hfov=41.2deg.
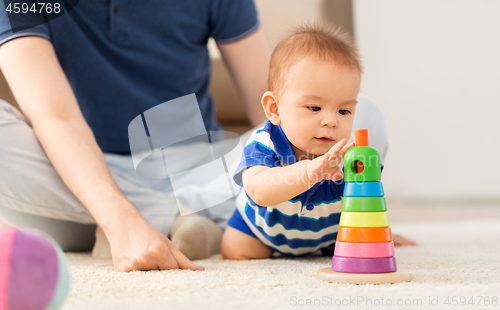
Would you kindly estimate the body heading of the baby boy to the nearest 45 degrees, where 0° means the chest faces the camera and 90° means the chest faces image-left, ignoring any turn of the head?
approximately 315°

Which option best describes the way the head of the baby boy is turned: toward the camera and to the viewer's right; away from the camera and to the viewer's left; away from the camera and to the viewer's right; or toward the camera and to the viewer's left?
toward the camera and to the viewer's right
